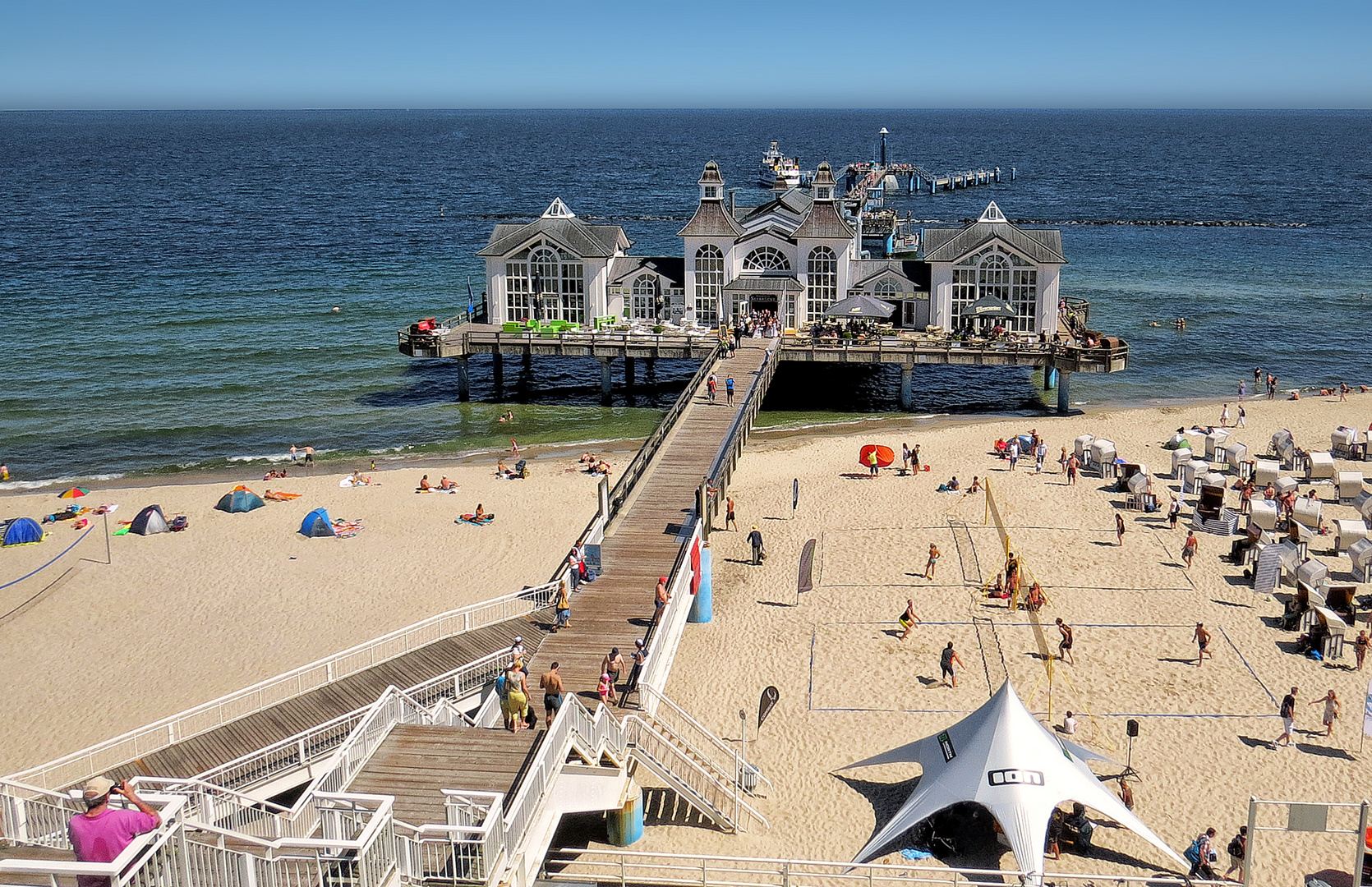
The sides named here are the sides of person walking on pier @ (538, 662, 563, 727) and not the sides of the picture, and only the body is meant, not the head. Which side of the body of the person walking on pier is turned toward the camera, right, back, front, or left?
back

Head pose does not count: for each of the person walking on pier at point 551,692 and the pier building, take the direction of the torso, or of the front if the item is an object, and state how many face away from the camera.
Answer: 1

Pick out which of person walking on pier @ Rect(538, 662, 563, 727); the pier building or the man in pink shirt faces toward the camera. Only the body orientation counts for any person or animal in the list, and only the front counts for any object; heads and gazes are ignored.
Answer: the pier building

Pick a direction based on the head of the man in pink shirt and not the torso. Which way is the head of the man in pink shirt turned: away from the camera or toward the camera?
away from the camera

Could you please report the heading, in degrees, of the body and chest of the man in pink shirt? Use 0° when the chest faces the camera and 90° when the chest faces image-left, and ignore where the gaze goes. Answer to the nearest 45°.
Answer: approximately 225°

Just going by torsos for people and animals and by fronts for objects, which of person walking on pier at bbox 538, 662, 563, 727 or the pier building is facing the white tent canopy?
the pier building

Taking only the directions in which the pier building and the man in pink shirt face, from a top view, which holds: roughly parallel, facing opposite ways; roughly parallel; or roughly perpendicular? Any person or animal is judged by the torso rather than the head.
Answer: roughly parallel, facing opposite ways

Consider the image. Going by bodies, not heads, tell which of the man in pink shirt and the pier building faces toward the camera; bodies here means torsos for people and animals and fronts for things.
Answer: the pier building

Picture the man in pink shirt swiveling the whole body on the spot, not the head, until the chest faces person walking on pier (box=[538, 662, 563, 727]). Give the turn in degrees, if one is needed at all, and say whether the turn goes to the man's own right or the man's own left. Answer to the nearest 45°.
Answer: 0° — they already face them

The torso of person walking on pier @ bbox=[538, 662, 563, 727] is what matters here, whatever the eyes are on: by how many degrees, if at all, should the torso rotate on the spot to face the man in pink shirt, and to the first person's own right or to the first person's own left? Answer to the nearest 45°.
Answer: approximately 135° to the first person's own left

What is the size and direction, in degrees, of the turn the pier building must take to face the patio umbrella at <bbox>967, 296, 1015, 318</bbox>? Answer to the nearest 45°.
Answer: approximately 90° to its left

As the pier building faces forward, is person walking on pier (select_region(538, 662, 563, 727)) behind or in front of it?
in front

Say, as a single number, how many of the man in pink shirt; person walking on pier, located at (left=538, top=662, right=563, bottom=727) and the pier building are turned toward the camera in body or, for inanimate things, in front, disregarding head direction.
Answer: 1
